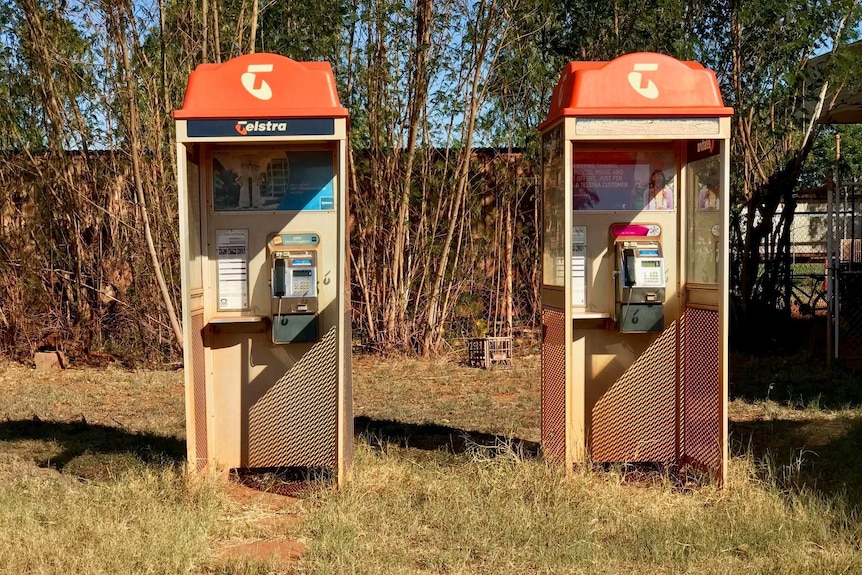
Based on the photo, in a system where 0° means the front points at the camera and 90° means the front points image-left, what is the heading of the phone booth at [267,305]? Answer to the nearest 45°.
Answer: approximately 0°
